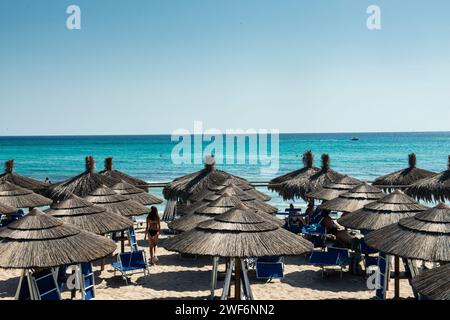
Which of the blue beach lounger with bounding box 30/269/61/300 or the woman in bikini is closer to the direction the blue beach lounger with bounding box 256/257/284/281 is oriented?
the woman in bikini

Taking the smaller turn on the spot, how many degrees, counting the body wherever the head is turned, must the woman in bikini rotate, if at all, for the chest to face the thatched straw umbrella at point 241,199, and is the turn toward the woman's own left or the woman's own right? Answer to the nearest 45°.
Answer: approximately 90° to the woman's own right

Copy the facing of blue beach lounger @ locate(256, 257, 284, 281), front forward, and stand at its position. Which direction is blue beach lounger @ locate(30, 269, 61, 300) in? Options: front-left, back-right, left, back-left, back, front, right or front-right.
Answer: back-left

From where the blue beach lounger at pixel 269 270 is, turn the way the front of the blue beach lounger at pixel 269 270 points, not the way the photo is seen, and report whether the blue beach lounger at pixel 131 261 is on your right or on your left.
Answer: on your left

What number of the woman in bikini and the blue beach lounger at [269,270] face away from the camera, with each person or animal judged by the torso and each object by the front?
2

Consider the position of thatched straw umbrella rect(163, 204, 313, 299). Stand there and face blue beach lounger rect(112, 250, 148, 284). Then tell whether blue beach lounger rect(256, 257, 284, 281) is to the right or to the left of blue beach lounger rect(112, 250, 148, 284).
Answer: right

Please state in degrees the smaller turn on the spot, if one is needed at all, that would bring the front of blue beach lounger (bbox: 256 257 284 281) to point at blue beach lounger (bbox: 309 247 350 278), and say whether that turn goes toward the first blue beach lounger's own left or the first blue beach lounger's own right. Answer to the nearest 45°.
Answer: approximately 45° to the first blue beach lounger's own right

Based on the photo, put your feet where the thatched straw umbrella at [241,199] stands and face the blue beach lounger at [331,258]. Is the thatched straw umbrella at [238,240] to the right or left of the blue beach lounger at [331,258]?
right

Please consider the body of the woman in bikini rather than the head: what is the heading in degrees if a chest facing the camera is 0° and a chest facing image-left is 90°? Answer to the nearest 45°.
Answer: approximately 180°

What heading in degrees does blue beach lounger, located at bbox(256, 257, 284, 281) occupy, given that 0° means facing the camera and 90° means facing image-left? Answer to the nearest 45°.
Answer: approximately 180°
